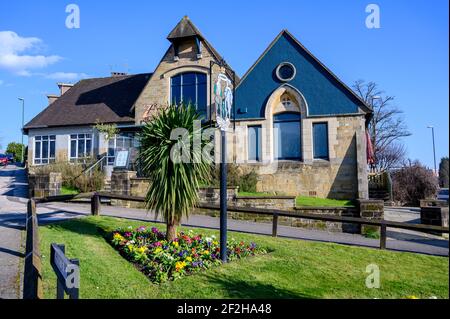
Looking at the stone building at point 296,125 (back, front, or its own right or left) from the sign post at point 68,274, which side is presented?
front

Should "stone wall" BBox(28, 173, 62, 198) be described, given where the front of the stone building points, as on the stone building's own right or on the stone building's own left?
on the stone building's own right

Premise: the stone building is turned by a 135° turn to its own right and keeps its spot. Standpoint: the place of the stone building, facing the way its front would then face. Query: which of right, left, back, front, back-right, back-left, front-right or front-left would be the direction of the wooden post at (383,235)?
back-left

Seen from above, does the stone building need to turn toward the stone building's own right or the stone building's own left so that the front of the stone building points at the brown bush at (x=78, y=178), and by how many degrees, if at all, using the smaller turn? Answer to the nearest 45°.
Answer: approximately 90° to the stone building's own right

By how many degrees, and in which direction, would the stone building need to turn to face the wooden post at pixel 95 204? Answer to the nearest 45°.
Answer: approximately 45° to its right

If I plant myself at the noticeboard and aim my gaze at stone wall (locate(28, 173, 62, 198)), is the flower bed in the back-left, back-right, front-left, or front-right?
front-left

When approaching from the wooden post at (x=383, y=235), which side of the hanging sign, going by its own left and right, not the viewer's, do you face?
left

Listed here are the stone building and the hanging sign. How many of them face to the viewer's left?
0

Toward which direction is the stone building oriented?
toward the camera
